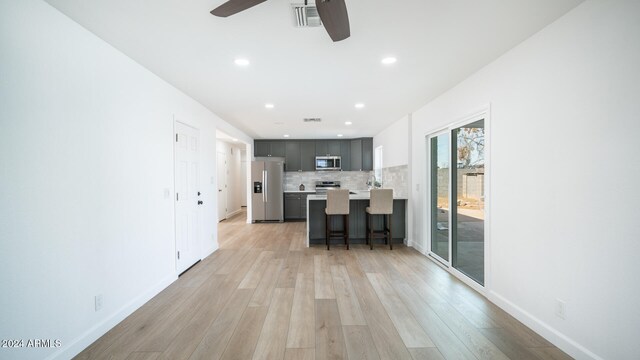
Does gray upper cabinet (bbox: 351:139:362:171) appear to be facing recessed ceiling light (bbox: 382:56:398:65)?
yes

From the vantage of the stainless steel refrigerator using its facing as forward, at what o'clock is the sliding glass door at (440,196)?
The sliding glass door is roughly at 11 o'clock from the stainless steel refrigerator.

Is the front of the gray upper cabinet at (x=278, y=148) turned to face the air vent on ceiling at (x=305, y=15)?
yes

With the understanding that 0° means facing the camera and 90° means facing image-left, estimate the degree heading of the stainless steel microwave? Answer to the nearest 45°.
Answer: approximately 0°

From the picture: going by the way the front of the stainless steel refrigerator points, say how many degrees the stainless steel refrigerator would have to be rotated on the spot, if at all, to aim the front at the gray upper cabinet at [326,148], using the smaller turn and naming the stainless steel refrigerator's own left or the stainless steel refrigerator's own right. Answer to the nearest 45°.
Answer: approximately 90° to the stainless steel refrigerator's own left

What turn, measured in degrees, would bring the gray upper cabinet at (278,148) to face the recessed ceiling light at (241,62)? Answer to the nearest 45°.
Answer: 0° — it already faces it

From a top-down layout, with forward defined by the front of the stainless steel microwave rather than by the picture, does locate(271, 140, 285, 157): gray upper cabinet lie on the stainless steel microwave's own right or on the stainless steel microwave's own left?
on the stainless steel microwave's own right

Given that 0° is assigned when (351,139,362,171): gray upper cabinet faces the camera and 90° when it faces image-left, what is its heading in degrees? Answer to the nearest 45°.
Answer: approximately 0°

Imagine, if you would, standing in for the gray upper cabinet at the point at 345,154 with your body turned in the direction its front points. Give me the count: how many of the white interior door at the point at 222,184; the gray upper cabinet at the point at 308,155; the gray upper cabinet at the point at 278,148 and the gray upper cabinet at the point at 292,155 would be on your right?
4
